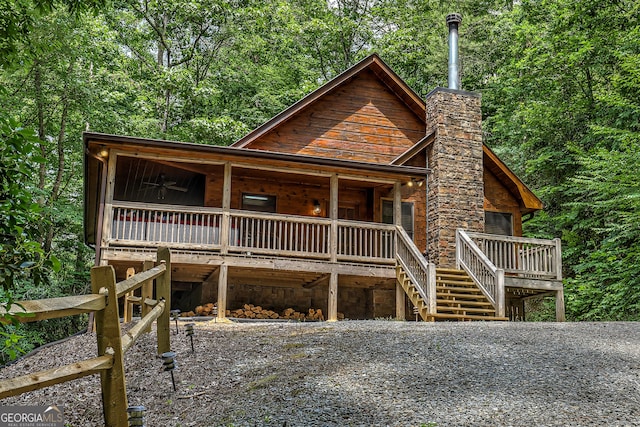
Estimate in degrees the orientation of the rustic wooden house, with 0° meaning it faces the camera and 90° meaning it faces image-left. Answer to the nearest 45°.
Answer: approximately 0°

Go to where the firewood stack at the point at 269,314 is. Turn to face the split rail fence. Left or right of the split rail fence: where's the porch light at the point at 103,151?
right

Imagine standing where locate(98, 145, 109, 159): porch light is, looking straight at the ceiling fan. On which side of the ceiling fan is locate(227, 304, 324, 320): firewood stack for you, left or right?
right

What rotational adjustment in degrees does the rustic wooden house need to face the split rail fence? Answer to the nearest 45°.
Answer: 0° — it already faces it

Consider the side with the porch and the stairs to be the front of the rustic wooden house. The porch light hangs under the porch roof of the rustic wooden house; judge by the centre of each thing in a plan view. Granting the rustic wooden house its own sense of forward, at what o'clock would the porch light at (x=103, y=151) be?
The porch light is roughly at 2 o'clock from the rustic wooden house.
